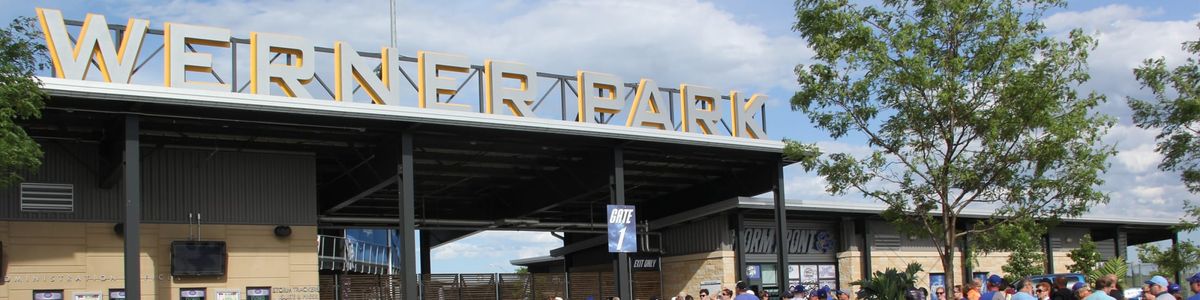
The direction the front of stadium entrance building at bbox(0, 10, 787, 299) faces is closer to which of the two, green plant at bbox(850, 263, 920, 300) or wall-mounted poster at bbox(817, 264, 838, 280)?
the green plant

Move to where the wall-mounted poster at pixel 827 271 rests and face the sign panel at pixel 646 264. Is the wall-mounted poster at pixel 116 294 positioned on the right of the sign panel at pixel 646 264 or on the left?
left

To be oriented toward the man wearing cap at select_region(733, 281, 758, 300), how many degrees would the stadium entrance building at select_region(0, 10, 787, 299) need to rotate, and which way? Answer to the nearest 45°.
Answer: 0° — it already faces them

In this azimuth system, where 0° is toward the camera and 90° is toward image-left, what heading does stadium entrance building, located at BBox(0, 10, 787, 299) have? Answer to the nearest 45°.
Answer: approximately 315°

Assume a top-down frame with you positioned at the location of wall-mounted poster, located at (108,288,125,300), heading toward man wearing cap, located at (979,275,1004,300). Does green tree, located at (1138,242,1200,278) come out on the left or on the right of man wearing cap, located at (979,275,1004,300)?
left

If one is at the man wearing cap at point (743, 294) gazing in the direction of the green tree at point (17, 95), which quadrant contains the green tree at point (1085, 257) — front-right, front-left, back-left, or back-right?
back-right
